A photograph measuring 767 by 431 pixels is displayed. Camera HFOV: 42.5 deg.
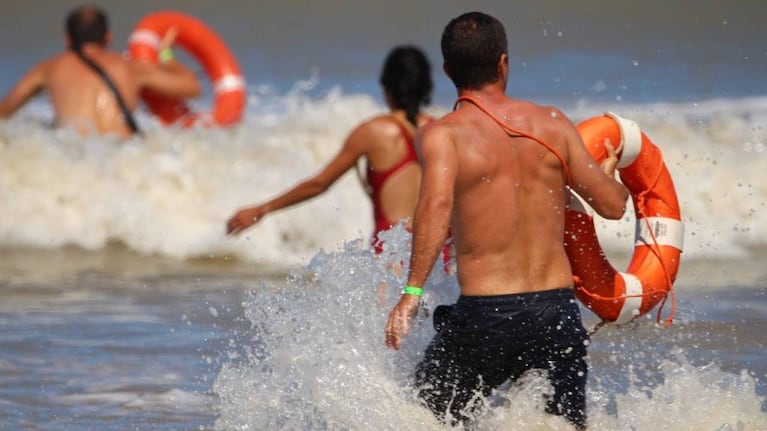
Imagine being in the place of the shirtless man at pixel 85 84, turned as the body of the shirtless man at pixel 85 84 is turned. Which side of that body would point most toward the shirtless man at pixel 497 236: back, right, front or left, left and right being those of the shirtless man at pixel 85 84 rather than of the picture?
back

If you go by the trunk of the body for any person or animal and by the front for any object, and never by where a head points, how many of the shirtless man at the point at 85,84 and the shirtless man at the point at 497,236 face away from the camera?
2

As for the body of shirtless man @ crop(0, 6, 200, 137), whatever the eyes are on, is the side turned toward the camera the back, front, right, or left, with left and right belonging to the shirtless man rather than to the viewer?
back

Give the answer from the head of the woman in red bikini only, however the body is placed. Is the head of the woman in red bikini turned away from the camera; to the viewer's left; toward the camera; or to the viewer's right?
away from the camera

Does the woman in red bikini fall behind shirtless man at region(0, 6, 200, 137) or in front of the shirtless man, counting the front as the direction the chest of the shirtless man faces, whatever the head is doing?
behind

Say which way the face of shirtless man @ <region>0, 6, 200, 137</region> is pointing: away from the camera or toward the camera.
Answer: away from the camera

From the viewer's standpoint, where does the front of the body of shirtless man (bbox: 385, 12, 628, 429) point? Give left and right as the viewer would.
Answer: facing away from the viewer

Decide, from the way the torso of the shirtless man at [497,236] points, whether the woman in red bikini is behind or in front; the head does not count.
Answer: in front

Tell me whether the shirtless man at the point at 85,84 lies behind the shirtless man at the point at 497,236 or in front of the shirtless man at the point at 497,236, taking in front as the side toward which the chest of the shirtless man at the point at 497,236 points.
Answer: in front
